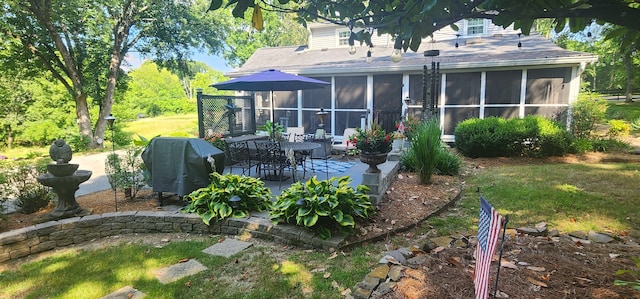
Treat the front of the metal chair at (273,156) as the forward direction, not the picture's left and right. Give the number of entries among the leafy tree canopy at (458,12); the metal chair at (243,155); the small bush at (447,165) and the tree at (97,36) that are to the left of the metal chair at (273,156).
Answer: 2

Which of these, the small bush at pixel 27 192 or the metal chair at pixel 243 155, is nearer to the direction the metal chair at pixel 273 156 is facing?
the metal chair

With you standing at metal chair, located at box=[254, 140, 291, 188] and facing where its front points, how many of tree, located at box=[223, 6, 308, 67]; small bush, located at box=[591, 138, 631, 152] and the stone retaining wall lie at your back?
1

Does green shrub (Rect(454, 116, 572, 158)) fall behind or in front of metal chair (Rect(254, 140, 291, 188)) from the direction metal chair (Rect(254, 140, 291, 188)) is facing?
in front

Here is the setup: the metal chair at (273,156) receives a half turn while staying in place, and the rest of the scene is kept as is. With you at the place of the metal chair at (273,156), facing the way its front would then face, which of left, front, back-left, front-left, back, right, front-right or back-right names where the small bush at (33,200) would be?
front-right

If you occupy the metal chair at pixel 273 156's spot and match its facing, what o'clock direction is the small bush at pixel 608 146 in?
The small bush is roughly at 1 o'clock from the metal chair.

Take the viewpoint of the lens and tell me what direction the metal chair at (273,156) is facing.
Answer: facing away from the viewer and to the right of the viewer

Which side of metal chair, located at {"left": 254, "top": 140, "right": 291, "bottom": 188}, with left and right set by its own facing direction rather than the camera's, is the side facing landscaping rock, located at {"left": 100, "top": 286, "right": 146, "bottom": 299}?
back

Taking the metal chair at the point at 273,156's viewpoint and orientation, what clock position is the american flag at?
The american flag is roughly at 4 o'clock from the metal chair.

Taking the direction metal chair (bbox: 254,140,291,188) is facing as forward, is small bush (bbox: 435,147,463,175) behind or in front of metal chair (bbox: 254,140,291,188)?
in front

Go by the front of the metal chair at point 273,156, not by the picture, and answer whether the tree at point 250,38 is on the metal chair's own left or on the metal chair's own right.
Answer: on the metal chair's own left

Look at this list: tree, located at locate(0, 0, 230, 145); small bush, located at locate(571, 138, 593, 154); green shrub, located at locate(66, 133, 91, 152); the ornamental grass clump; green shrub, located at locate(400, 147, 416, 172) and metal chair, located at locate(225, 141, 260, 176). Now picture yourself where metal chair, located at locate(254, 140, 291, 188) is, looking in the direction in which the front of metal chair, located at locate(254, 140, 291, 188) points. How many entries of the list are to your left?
3

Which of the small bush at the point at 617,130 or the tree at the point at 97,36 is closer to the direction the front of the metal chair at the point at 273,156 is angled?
the small bush

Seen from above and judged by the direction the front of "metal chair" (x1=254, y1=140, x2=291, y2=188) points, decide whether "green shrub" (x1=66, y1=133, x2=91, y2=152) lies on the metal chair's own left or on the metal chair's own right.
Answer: on the metal chair's own left
